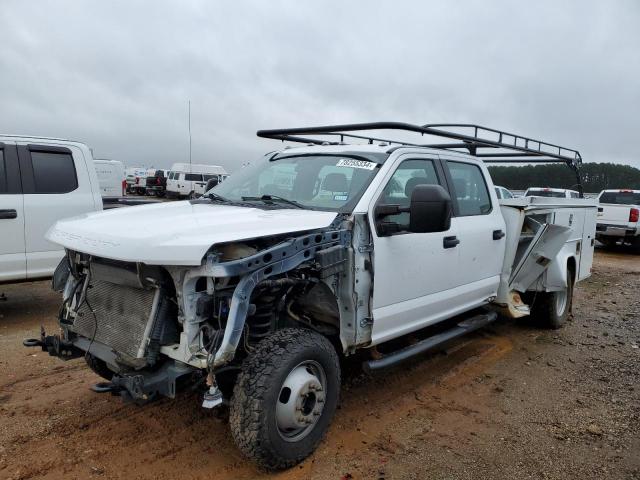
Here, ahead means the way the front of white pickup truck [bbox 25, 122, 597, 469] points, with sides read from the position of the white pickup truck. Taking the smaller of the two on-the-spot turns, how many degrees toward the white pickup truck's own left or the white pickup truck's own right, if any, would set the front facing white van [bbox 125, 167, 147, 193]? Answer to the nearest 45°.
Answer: approximately 135° to the white pickup truck's own right

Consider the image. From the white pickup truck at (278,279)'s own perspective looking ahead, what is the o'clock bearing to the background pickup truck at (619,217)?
The background pickup truck is roughly at 6 o'clock from the white pickup truck.

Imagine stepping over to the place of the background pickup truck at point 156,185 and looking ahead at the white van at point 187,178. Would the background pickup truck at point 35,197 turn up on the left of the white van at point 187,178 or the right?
right

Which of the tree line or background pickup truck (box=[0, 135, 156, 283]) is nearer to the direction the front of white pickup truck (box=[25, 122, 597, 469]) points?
the background pickup truck

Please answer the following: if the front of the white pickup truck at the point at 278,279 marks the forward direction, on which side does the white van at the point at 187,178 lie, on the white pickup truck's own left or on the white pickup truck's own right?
on the white pickup truck's own right

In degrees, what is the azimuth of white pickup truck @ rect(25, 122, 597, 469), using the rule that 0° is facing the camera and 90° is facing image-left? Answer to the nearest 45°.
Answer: approximately 45°

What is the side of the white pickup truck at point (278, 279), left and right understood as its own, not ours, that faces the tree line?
back

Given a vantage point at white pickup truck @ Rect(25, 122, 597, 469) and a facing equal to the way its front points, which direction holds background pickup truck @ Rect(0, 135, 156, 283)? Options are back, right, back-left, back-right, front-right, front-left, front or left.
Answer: right

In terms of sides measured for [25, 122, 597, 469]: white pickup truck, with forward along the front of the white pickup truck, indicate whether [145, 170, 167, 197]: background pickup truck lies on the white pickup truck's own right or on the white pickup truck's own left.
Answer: on the white pickup truck's own right
